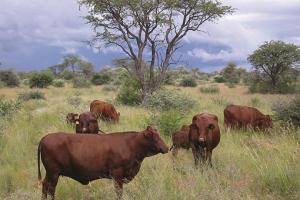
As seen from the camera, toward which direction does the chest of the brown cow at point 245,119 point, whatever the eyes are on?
to the viewer's right

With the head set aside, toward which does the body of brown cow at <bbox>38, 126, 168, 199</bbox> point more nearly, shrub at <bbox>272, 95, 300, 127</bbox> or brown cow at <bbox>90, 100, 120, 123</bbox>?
the shrub

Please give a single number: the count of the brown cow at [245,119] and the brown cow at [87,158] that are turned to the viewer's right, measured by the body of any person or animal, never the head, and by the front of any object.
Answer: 2

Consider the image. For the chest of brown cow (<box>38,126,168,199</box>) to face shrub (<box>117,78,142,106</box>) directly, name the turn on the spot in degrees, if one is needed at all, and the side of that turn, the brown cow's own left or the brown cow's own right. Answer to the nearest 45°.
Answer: approximately 90° to the brown cow's own left

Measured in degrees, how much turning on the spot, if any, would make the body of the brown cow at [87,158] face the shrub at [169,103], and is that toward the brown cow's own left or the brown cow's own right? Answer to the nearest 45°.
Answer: approximately 90° to the brown cow's own left

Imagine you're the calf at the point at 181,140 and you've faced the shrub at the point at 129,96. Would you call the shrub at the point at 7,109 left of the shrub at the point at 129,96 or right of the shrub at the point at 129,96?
left

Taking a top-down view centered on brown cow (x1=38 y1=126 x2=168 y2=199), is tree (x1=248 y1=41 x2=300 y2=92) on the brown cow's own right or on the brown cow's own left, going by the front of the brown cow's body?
on the brown cow's own left

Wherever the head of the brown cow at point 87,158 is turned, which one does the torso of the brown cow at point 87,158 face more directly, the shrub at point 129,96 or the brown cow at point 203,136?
the brown cow

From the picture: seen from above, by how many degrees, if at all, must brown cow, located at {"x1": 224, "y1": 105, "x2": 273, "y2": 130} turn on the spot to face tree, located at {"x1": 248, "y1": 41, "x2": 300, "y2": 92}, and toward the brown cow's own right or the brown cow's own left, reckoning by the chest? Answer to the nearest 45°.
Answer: approximately 90° to the brown cow's own left

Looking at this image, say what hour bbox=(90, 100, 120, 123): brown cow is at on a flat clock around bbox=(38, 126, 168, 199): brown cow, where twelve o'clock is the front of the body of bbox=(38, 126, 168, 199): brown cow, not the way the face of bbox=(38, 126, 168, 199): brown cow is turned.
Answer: bbox=(90, 100, 120, 123): brown cow is roughly at 9 o'clock from bbox=(38, 126, 168, 199): brown cow.

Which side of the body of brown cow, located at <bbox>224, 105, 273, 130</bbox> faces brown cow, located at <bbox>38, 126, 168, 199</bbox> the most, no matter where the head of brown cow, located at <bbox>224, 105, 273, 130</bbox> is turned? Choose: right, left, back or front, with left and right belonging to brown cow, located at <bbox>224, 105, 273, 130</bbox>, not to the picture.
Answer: right

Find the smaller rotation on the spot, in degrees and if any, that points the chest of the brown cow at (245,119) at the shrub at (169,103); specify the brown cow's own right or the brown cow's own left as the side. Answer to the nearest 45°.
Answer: approximately 135° to the brown cow's own left

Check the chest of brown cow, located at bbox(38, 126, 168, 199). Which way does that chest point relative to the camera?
to the viewer's right
